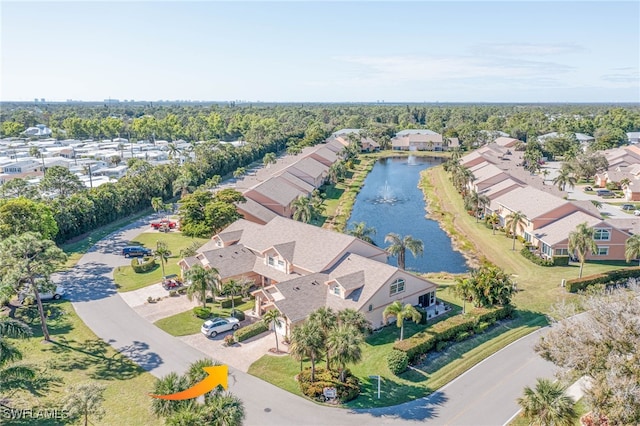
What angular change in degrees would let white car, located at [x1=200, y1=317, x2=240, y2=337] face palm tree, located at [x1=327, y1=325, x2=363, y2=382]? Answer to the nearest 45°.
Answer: approximately 90° to its right

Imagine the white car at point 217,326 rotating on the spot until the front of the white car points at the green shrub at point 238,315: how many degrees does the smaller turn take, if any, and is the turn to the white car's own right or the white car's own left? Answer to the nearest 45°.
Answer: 0° — it already faces it

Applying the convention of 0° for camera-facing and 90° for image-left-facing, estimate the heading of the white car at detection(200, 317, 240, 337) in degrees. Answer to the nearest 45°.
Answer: approximately 225°

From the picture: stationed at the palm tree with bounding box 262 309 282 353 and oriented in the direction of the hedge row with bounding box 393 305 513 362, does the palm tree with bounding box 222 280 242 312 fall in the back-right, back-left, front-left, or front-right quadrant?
back-left

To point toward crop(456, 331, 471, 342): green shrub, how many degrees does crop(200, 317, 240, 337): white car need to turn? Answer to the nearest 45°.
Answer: approximately 45° to its right

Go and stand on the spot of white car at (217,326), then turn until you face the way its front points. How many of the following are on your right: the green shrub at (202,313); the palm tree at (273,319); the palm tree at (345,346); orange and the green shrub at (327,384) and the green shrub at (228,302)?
3

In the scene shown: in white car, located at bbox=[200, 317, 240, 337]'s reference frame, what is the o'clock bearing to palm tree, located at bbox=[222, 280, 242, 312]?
The palm tree is roughly at 11 o'clock from the white car.
